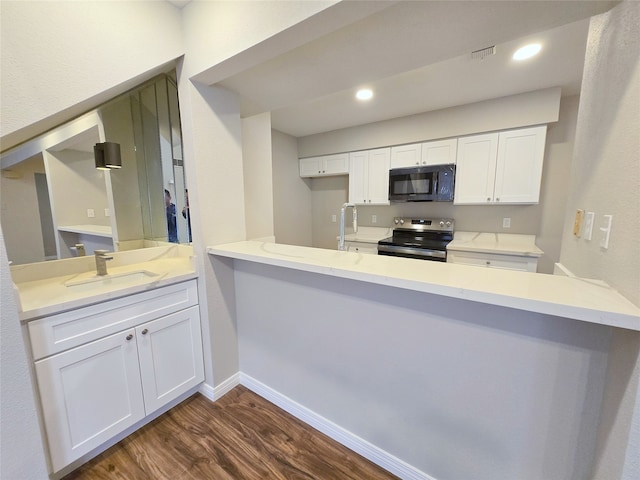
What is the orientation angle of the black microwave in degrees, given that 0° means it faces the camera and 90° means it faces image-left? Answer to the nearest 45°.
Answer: approximately 0°

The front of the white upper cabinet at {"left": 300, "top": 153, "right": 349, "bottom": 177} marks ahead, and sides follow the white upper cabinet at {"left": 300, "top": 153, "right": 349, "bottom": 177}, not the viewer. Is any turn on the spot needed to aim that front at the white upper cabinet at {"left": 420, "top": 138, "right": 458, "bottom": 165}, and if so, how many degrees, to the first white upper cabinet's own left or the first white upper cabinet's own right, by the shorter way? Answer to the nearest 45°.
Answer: approximately 90° to the first white upper cabinet's own left

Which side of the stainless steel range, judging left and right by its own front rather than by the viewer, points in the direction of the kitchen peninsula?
front

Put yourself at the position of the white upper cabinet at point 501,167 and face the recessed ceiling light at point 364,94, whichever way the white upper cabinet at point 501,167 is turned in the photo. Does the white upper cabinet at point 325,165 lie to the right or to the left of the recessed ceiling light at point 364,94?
right

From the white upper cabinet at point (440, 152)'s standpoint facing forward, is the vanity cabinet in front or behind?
in front

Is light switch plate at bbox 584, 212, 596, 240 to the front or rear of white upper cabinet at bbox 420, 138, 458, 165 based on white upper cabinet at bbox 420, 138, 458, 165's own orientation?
to the front

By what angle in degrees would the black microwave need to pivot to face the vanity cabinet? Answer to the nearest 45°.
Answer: approximately 45° to its right

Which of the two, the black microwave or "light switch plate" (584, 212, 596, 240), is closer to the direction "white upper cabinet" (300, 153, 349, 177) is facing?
the light switch plate

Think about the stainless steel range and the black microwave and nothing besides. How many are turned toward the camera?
2

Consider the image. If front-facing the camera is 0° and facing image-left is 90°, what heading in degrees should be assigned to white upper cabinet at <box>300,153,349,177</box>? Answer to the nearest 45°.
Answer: approximately 45°

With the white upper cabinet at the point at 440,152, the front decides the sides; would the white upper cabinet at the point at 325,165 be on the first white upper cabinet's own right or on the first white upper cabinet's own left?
on the first white upper cabinet's own right

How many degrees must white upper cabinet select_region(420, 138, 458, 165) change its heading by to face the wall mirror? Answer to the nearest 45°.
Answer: approximately 45° to its right

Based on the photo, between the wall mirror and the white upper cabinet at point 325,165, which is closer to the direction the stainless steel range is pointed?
the wall mirror
